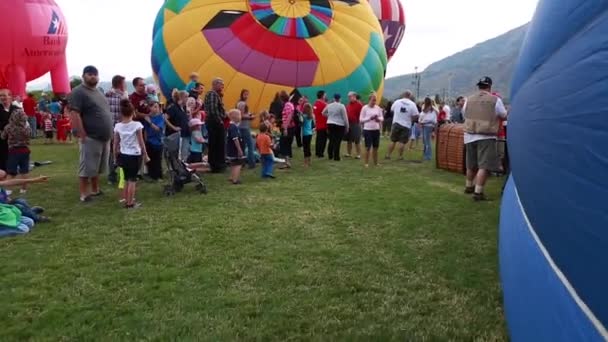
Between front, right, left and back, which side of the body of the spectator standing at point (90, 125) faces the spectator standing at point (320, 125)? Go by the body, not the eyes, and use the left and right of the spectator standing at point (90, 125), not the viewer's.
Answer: left

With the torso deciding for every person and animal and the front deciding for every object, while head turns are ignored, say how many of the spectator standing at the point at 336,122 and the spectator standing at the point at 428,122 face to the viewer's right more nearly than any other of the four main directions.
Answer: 0

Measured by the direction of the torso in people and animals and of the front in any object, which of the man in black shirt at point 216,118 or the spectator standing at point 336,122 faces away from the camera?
the spectator standing

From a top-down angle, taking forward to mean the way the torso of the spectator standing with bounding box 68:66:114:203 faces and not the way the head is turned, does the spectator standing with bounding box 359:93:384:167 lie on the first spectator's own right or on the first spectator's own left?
on the first spectator's own left

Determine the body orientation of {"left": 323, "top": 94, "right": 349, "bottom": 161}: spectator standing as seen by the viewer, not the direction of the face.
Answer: away from the camera

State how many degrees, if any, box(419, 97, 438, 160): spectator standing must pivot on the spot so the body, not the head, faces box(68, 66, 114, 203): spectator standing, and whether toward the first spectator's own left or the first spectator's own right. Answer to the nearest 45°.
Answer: approximately 135° to the first spectator's own left

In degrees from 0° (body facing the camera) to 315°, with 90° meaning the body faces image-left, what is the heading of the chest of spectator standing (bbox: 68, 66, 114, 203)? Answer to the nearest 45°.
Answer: approximately 315°

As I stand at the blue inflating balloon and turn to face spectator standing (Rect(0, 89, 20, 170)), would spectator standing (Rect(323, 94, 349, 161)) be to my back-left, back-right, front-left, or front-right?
front-right

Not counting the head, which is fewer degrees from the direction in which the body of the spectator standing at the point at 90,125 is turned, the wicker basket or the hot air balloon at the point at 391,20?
the wicker basket

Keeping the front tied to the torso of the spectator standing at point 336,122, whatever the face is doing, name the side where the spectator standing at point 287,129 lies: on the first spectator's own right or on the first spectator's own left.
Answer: on the first spectator's own left

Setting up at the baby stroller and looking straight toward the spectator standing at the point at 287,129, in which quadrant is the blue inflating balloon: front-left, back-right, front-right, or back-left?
back-right
